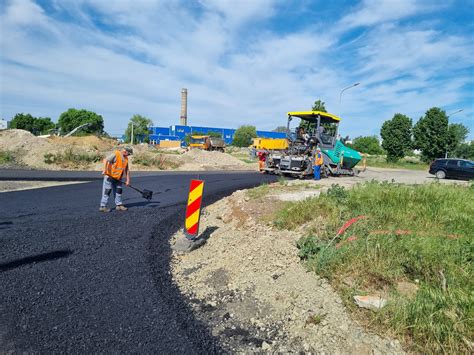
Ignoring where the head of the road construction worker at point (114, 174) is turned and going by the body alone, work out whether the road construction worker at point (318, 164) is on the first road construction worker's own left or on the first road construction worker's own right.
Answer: on the first road construction worker's own left

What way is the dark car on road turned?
to the viewer's right

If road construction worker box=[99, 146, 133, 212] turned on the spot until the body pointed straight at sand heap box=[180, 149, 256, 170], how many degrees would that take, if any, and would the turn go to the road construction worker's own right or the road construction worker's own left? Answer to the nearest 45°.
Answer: approximately 90° to the road construction worker's own left

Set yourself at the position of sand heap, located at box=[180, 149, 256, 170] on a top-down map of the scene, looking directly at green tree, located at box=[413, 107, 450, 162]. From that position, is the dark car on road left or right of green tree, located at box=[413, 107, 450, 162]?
right

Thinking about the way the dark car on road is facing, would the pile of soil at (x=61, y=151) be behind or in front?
behind

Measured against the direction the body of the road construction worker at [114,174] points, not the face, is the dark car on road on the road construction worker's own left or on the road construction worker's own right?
on the road construction worker's own left
